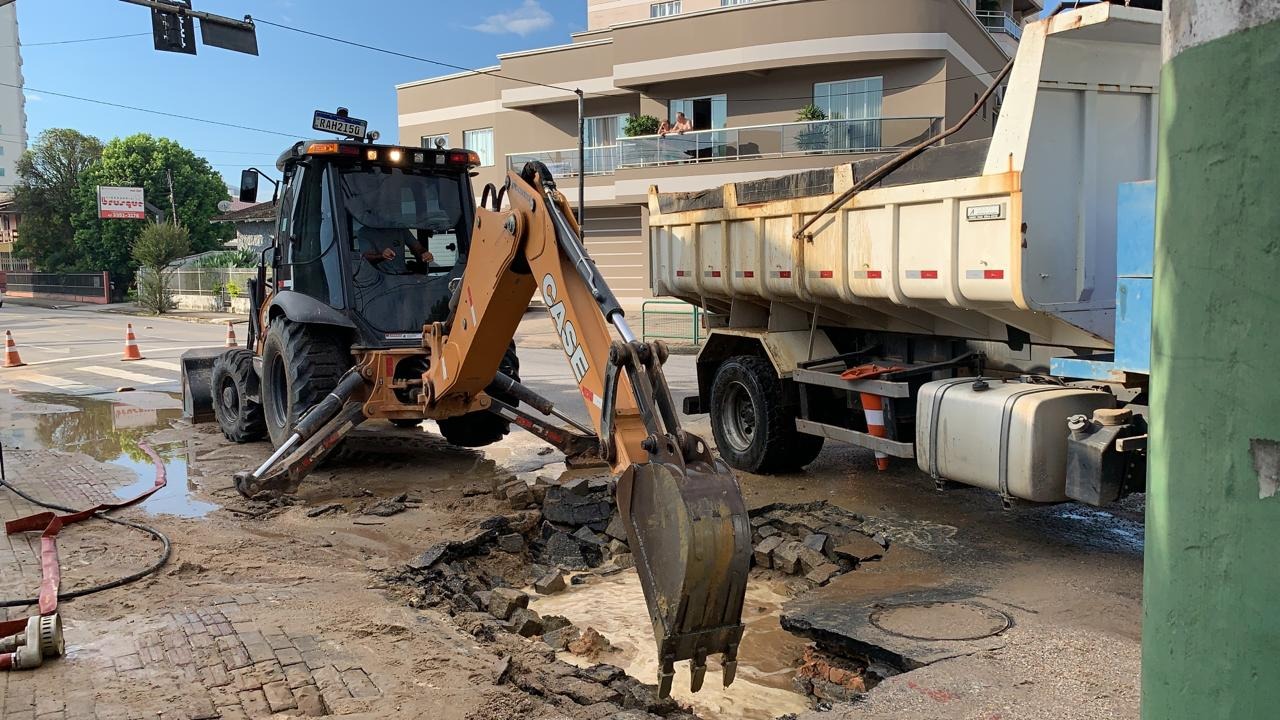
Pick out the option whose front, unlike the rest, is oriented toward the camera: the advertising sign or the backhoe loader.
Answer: the advertising sign

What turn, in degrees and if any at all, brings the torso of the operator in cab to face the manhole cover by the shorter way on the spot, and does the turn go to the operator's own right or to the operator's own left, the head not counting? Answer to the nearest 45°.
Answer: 0° — they already face it

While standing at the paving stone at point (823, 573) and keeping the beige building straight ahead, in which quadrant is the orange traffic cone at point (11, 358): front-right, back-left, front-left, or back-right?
front-left

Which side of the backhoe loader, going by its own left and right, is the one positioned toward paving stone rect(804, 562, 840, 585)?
back

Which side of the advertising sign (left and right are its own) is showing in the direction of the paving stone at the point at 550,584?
front

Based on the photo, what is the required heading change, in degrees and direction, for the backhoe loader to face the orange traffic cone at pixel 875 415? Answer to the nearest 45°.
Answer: approximately 180°

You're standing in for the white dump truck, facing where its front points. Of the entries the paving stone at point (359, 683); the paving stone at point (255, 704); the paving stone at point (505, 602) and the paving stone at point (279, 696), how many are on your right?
4

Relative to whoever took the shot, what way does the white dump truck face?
facing the viewer and to the right of the viewer

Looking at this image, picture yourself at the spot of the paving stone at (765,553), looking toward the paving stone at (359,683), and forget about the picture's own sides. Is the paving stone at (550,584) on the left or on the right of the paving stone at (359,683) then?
right

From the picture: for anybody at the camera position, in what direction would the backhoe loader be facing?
facing away from the viewer and to the left of the viewer

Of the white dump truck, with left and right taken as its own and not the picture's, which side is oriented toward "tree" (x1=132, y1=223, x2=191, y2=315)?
back

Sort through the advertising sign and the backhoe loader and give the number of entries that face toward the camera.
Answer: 1

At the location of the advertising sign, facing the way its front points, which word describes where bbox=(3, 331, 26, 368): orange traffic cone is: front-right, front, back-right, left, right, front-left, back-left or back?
front

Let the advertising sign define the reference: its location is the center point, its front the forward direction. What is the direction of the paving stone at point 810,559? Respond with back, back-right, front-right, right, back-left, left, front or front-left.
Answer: front

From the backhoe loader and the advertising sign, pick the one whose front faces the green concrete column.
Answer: the advertising sign

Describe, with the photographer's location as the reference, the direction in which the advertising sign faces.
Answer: facing the viewer

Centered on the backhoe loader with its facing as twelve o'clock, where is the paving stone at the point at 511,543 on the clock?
The paving stone is roughly at 7 o'clock from the backhoe loader.

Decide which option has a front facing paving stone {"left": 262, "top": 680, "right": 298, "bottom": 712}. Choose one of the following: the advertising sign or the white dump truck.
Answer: the advertising sign
